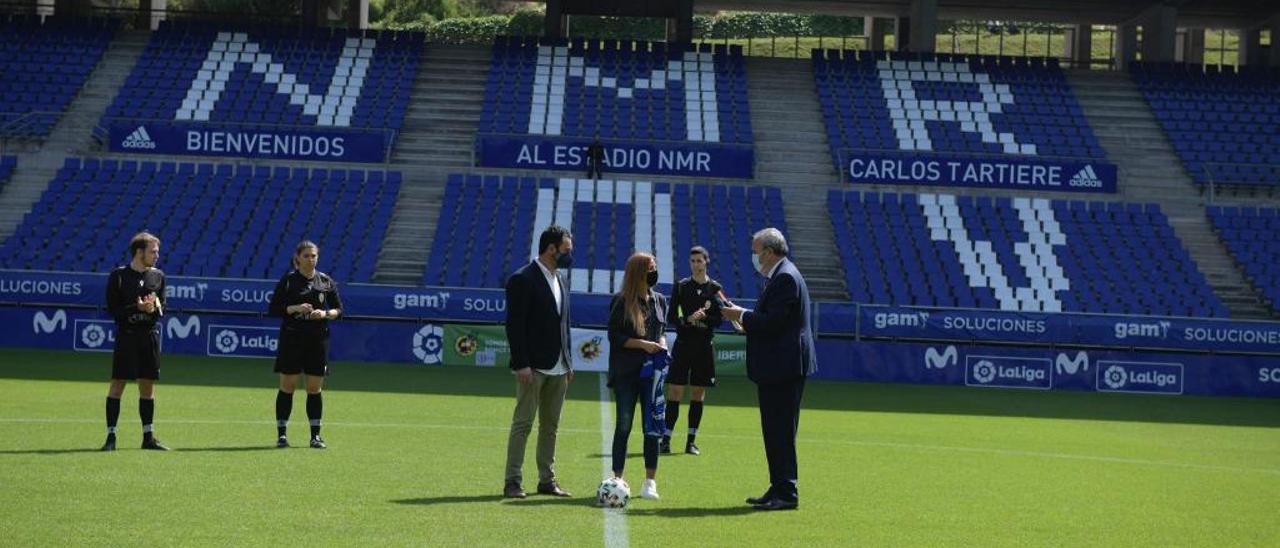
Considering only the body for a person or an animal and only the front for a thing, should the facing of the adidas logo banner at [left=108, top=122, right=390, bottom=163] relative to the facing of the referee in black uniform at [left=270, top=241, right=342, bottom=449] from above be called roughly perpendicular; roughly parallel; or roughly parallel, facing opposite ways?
roughly parallel

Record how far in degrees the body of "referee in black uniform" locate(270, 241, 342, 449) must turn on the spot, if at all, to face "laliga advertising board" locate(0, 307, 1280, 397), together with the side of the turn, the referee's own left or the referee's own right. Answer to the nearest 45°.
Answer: approximately 135° to the referee's own left

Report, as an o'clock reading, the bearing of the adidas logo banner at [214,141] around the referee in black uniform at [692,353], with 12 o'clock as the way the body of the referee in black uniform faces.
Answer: The adidas logo banner is roughly at 5 o'clock from the referee in black uniform.

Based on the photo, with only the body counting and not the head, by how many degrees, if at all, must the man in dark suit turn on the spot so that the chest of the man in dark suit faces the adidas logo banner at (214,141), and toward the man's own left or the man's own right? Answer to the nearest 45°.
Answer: approximately 45° to the man's own right

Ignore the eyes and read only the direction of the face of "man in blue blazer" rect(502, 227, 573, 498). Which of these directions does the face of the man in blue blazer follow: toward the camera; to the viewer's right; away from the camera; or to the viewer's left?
to the viewer's right

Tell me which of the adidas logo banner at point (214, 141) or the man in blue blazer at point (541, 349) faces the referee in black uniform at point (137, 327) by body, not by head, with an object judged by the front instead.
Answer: the adidas logo banner

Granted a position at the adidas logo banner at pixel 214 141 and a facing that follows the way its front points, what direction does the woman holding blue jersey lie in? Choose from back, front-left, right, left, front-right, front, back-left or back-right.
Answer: front

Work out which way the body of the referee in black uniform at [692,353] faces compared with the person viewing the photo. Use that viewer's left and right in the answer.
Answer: facing the viewer

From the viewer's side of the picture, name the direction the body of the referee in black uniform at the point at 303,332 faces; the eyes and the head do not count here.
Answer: toward the camera

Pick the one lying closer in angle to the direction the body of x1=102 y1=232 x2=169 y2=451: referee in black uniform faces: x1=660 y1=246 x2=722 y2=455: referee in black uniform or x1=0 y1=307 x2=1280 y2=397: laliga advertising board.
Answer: the referee in black uniform

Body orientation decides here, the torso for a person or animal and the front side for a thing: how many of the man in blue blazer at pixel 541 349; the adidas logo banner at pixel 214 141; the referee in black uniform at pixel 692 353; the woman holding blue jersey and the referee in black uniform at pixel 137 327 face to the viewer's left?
0

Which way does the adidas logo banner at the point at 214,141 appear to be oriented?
toward the camera

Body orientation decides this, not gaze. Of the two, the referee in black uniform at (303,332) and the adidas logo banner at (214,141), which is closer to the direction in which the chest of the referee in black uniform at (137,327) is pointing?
the referee in black uniform

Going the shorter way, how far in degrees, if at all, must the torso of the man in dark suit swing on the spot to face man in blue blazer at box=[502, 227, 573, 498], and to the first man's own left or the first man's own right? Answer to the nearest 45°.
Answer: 0° — they already face them

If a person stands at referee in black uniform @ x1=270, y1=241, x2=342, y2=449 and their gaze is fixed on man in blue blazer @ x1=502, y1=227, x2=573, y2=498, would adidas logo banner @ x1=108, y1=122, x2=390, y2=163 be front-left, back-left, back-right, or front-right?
back-left

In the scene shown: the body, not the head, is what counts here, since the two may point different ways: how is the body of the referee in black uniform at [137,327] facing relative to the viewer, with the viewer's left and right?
facing the viewer and to the right of the viewer

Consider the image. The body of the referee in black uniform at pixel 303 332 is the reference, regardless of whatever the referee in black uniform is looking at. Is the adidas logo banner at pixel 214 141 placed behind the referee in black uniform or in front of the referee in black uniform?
behind

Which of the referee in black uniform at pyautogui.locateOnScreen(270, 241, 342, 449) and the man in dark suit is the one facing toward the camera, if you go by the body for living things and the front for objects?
the referee in black uniform

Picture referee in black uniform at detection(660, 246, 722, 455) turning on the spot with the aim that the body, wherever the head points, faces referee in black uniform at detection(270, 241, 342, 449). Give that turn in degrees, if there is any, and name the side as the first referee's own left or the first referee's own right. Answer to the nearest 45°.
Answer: approximately 90° to the first referee's own right
